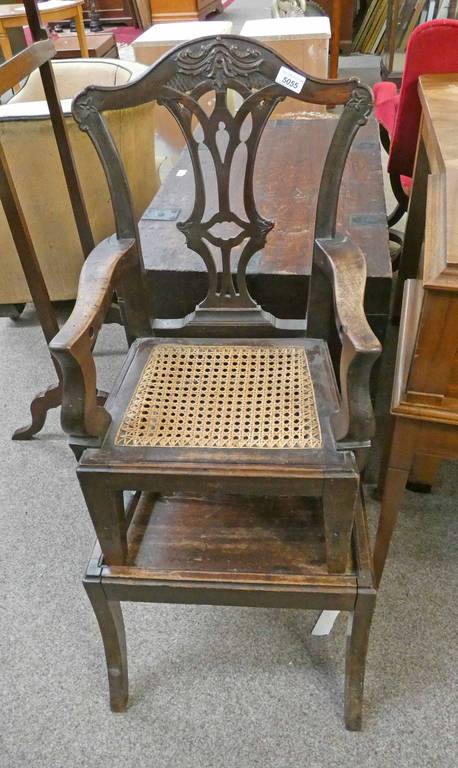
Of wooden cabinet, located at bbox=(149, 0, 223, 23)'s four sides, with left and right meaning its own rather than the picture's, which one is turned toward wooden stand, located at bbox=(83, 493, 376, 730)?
front

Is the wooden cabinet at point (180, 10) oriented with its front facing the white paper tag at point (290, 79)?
yes

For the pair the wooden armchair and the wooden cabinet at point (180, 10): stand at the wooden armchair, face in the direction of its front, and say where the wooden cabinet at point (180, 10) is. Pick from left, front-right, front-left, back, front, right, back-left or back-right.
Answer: back

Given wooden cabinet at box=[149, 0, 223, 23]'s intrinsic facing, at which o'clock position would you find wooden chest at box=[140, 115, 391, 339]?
The wooden chest is roughly at 12 o'clock from the wooden cabinet.

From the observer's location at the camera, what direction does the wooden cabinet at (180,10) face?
facing the viewer

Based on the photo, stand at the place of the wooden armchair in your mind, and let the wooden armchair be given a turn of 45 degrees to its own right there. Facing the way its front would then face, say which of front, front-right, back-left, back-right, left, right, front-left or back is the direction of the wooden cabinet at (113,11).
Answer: back-right

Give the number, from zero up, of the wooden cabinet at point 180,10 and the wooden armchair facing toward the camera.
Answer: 2

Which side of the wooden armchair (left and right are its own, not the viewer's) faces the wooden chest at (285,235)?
back

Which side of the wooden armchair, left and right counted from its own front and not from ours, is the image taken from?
front

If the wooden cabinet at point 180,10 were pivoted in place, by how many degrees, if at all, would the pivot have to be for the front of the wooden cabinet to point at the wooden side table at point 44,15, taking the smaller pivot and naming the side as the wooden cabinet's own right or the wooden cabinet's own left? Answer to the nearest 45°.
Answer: approximately 45° to the wooden cabinet's own right

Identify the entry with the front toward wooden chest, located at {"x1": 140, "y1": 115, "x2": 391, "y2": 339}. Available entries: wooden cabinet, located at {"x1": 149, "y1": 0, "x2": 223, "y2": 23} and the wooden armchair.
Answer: the wooden cabinet

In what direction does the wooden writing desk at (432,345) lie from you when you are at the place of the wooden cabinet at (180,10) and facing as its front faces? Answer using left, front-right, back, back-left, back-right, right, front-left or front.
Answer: front

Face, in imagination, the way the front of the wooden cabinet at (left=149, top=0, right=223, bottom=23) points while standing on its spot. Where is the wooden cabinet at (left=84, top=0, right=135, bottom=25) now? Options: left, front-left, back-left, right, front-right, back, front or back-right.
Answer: back-right
